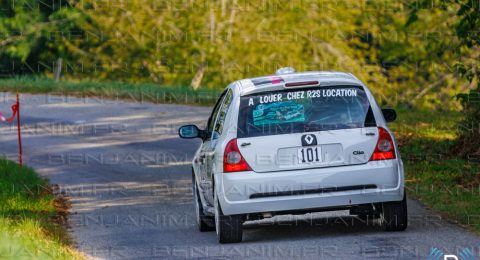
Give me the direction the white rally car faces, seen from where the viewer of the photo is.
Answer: facing away from the viewer
